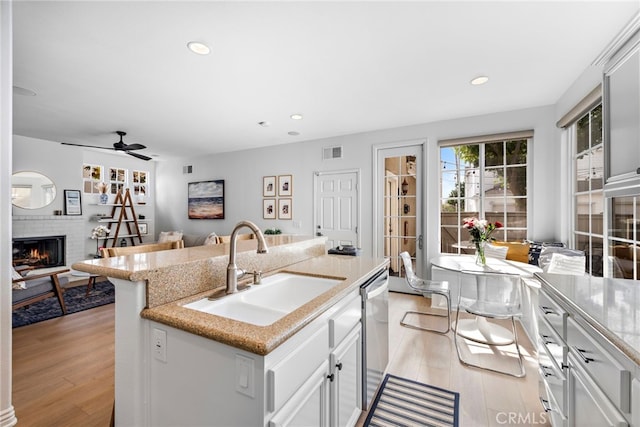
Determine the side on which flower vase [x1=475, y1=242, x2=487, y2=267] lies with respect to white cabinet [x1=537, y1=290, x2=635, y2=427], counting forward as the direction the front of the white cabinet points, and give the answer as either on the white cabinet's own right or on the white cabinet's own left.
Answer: on the white cabinet's own right

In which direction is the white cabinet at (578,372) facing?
to the viewer's left

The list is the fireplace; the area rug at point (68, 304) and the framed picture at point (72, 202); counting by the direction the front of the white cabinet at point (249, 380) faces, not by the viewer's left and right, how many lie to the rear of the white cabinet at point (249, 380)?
3

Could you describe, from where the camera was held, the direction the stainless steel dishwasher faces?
facing to the right of the viewer

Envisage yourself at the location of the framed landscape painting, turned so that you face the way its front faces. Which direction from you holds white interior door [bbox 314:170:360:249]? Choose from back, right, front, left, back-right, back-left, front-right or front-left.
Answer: left

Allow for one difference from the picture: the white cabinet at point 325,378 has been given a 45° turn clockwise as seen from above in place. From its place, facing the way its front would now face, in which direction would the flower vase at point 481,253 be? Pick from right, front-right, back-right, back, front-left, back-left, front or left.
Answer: back-left

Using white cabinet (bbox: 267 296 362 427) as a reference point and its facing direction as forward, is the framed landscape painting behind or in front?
behind

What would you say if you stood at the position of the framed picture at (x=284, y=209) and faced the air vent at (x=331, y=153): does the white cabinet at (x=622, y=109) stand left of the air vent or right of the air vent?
right
